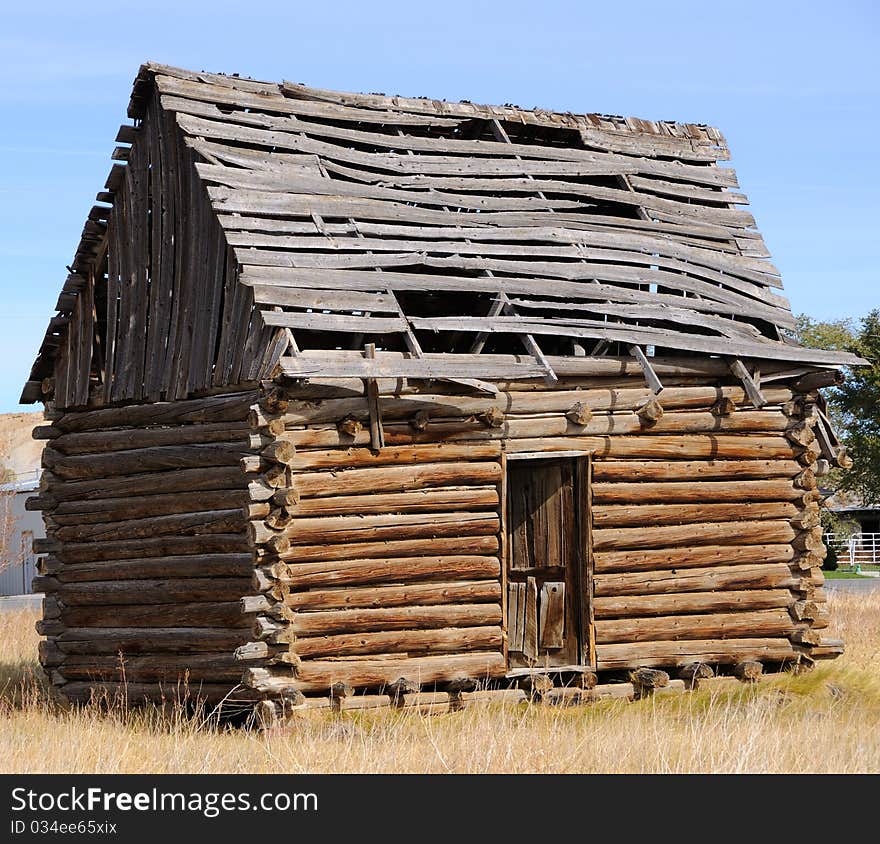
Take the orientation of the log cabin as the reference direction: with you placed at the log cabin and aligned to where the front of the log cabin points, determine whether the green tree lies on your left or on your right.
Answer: on your left

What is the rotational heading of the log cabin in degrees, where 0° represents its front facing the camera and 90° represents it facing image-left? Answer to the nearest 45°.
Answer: approximately 315°
